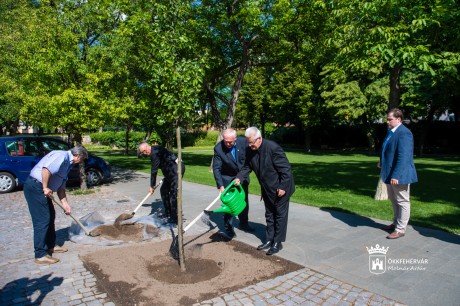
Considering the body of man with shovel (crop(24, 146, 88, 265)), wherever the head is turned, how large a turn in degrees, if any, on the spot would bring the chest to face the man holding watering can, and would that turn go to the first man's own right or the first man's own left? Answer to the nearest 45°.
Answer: approximately 45° to the first man's own right

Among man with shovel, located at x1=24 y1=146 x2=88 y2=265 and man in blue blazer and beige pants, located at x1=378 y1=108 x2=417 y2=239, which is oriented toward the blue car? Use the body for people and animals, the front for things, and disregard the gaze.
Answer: the man in blue blazer and beige pants

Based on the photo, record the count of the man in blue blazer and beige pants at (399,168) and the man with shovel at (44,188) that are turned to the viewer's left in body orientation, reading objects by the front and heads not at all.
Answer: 1

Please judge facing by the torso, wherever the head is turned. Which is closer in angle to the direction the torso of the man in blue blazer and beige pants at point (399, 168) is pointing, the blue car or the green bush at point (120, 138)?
the blue car

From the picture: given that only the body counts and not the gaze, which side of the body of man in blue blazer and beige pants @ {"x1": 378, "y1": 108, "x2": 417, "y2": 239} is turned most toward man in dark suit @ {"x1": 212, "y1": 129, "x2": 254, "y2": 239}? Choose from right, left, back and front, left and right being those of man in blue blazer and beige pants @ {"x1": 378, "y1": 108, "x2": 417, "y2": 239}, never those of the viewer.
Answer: front

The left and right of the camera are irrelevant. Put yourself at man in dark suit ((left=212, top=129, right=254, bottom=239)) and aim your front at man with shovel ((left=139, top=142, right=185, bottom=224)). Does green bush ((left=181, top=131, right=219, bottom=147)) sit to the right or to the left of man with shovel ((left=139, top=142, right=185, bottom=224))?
right

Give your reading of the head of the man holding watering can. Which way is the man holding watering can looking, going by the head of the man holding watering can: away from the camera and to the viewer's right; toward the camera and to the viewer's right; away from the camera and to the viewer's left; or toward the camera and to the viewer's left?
toward the camera and to the viewer's left

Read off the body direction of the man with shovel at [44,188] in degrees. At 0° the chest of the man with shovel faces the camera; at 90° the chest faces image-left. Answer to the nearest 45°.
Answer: approximately 270°

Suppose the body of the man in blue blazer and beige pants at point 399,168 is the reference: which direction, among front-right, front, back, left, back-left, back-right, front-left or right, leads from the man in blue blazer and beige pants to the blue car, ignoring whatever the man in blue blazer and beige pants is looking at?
front

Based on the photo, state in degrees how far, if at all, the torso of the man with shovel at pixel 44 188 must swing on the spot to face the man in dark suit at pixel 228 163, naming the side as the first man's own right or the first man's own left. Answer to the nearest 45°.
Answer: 0° — they already face them

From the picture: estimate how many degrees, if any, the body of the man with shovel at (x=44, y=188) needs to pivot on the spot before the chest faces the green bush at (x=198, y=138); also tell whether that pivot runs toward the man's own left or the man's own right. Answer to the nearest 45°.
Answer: approximately 45° to the man's own left

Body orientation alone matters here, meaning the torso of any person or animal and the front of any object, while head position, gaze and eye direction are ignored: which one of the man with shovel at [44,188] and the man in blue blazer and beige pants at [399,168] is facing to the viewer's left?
the man in blue blazer and beige pants

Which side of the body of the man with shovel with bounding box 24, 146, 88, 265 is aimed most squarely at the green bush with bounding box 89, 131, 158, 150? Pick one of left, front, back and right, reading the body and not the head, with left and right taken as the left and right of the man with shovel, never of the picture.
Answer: left

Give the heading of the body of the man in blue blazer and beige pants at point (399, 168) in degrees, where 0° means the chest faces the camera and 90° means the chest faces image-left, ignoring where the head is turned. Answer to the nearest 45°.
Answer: approximately 90°

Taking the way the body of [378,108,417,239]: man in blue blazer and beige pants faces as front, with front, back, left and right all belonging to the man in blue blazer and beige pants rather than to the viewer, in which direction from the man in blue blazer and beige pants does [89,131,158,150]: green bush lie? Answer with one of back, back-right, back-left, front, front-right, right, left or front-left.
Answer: front-right
